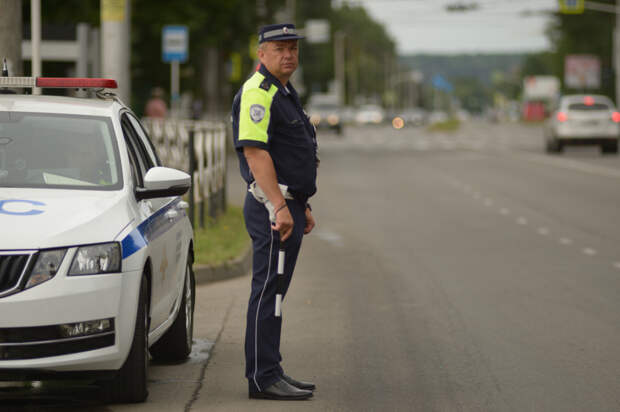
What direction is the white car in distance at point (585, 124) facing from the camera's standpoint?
away from the camera

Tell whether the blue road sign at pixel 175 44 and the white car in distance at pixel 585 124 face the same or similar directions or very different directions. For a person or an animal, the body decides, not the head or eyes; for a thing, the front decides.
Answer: very different directions

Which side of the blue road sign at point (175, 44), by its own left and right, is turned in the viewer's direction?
front

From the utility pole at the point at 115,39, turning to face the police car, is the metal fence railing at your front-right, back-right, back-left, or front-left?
front-left

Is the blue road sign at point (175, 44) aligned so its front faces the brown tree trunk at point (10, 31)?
yes

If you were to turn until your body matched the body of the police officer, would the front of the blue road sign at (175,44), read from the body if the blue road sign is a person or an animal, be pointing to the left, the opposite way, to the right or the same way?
to the right

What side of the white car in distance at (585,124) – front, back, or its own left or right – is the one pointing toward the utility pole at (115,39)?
back

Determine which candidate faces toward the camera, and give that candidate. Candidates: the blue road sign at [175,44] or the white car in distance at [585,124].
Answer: the blue road sign

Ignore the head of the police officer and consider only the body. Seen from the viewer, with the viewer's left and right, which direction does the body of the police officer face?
facing to the right of the viewer

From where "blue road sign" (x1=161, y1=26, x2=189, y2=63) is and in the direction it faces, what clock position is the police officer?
The police officer is roughly at 12 o'clock from the blue road sign.

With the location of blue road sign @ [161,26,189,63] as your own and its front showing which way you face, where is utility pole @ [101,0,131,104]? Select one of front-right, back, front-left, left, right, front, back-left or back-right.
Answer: front

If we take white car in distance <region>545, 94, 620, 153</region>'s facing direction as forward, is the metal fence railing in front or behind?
behind

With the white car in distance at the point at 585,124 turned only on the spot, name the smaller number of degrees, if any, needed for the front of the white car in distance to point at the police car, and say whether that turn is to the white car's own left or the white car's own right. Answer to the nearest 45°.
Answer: approximately 180°

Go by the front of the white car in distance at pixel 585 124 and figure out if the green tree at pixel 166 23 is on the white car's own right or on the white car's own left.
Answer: on the white car's own left

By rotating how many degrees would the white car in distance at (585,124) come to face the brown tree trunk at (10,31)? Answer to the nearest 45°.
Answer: approximately 180°

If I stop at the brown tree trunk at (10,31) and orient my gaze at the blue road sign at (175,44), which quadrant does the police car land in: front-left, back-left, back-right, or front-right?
back-right
